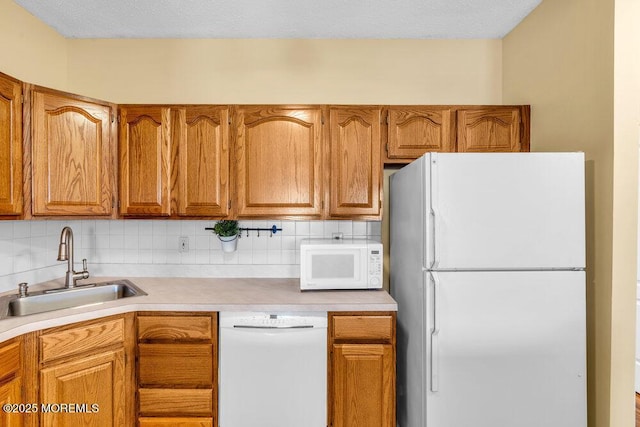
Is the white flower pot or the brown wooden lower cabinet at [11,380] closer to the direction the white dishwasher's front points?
the brown wooden lower cabinet

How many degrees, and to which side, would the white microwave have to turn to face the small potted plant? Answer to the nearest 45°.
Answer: approximately 90° to its right

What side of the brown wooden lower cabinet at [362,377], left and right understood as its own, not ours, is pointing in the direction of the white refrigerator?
left

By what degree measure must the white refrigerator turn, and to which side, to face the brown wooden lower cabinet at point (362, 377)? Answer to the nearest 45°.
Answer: approximately 90° to its right
